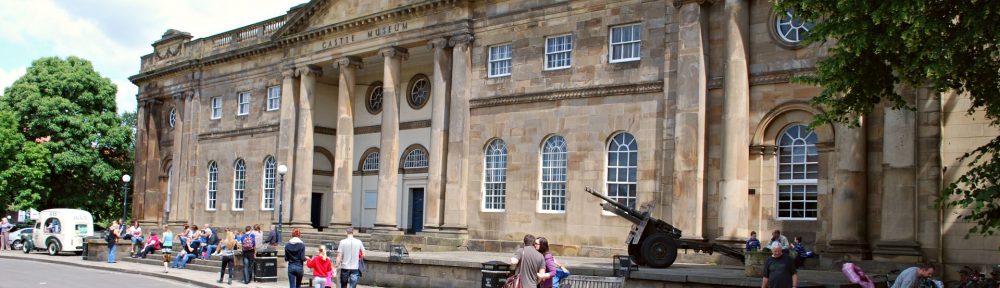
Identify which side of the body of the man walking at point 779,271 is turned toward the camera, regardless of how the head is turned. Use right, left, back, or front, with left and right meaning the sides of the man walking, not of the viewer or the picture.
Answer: front

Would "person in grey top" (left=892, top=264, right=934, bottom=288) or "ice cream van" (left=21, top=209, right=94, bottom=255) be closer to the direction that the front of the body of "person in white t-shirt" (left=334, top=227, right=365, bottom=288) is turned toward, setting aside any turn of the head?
the ice cream van

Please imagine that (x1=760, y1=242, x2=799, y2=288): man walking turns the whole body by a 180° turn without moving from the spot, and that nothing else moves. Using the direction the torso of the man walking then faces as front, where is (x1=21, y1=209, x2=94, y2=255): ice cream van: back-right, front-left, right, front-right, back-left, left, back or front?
front-left

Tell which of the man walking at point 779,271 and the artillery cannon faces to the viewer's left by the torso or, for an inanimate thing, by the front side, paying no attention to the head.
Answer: the artillery cannon

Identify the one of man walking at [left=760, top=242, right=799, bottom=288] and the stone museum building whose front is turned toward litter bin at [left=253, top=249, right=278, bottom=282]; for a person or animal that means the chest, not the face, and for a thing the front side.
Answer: the stone museum building

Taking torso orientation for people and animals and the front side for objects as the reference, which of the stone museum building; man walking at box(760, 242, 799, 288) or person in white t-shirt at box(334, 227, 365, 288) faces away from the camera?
the person in white t-shirt

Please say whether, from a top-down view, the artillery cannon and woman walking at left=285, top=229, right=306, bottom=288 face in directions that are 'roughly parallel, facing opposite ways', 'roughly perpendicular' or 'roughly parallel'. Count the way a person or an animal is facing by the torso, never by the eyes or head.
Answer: roughly perpendicular

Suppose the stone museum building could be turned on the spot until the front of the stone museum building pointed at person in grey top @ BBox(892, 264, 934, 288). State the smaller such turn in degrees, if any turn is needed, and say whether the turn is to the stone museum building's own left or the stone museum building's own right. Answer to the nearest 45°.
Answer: approximately 45° to the stone museum building's own left

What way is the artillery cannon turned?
to the viewer's left

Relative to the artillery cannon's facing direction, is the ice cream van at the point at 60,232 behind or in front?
in front

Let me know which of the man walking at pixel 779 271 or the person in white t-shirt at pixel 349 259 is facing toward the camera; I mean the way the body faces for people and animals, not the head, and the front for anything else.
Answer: the man walking

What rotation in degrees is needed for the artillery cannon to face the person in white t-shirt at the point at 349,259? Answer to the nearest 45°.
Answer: approximately 45° to its left

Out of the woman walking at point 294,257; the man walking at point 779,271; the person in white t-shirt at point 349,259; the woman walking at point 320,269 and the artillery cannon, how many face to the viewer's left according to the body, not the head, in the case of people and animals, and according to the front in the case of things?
1
